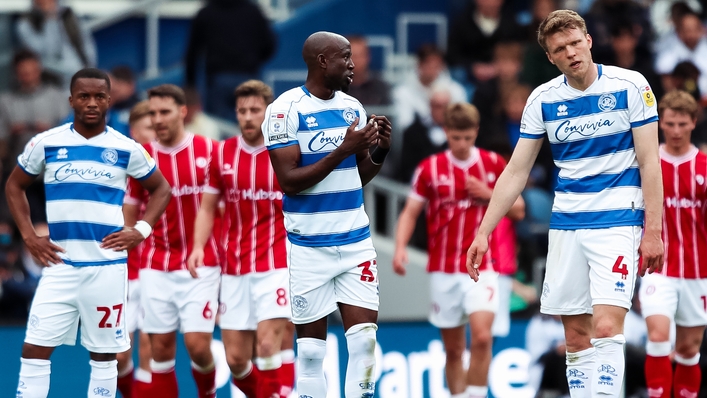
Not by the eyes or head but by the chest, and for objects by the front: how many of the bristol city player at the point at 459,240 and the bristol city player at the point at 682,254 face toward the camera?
2

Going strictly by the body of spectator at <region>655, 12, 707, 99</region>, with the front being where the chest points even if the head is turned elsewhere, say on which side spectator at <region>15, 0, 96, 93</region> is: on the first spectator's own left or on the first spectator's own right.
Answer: on the first spectator's own right

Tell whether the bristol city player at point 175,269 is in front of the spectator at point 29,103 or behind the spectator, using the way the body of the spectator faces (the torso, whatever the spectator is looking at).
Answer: in front

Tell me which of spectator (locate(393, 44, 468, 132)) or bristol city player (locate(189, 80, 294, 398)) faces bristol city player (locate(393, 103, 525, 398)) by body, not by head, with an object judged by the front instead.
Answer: the spectator

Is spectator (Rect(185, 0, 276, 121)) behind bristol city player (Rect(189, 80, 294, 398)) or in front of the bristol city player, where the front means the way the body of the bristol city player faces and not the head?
behind

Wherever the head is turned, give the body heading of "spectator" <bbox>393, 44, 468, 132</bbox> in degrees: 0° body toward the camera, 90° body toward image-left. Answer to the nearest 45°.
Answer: approximately 0°

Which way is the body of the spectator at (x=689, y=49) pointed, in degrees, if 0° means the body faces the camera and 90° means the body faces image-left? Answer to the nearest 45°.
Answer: approximately 0°
